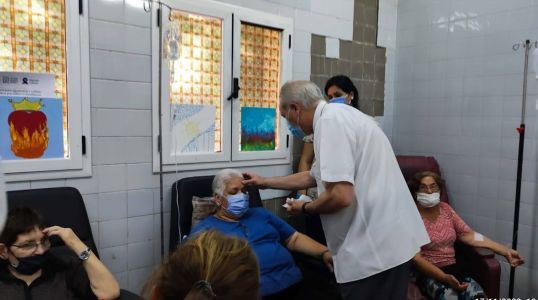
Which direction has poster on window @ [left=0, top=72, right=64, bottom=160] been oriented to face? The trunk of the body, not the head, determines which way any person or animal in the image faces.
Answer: toward the camera

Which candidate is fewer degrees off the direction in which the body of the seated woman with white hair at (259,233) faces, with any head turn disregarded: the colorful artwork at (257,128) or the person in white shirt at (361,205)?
the person in white shirt

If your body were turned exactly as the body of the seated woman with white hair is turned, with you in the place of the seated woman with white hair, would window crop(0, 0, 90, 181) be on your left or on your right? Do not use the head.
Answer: on your right

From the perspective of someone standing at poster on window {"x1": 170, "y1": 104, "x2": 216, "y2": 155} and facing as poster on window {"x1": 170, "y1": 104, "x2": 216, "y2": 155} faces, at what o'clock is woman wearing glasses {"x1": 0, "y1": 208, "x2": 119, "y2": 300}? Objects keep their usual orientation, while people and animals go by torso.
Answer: The woman wearing glasses is roughly at 1 o'clock from the poster on window.

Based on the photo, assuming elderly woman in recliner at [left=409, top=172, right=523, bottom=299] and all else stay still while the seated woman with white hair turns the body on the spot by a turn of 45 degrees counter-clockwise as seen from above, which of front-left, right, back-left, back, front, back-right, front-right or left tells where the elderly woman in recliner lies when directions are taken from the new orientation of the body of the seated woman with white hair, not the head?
front

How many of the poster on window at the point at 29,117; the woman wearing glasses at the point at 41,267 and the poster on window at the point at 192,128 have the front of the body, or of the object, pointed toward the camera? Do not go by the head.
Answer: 3

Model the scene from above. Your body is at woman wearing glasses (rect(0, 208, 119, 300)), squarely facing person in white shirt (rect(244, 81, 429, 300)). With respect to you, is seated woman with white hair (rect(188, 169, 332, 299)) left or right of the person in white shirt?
left

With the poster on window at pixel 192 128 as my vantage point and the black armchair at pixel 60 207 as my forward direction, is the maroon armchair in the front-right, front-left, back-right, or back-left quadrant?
back-left

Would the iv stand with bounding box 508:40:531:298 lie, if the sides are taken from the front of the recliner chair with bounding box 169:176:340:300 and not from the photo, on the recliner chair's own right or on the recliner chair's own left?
on the recliner chair's own left

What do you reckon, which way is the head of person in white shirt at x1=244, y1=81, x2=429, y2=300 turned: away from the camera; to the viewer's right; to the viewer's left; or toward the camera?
to the viewer's left

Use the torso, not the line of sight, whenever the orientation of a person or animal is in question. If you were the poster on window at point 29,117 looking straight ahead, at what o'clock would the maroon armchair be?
The maroon armchair is roughly at 10 o'clock from the poster on window.

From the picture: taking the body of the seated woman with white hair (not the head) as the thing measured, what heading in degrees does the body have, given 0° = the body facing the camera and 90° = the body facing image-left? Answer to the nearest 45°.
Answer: approximately 315°

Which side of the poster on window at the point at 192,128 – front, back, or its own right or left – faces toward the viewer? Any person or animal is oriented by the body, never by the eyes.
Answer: front
